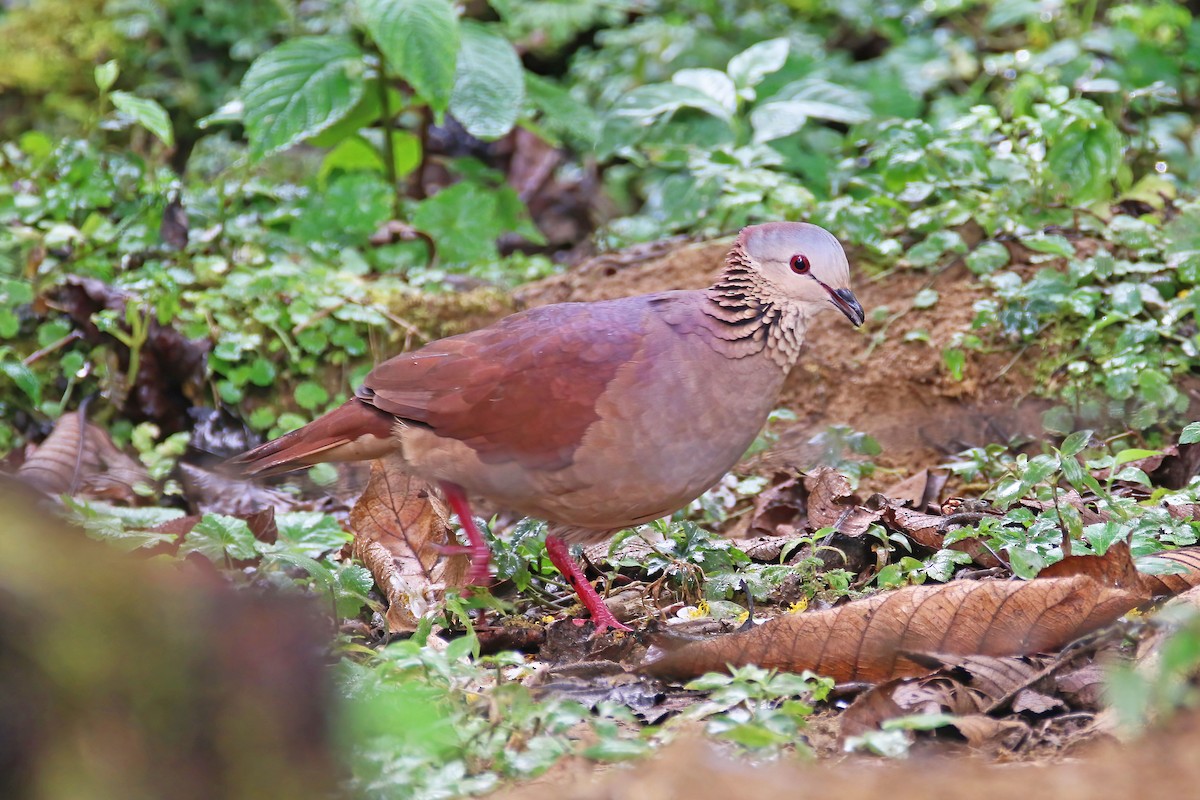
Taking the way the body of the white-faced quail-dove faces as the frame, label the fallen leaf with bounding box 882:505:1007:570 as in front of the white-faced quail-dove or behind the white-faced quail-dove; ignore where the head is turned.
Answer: in front

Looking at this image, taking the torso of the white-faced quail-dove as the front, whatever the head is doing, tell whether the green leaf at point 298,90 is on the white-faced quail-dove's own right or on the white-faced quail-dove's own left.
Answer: on the white-faced quail-dove's own left

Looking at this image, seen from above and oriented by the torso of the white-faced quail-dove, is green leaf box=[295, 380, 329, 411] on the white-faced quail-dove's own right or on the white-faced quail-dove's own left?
on the white-faced quail-dove's own left

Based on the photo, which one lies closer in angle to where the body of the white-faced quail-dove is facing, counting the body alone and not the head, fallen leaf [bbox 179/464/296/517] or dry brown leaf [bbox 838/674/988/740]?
the dry brown leaf

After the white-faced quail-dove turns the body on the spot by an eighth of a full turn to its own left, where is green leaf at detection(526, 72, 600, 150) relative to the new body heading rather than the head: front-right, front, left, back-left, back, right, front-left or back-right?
front-left

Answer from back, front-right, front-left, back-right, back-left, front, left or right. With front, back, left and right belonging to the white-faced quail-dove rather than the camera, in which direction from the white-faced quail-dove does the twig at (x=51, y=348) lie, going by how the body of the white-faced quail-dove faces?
back-left

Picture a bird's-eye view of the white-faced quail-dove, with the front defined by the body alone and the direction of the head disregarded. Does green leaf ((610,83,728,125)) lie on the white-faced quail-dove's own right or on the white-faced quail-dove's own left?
on the white-faced quail-dove's own left

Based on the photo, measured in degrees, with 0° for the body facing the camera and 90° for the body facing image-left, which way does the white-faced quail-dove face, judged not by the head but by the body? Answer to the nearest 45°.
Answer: approximately 270°

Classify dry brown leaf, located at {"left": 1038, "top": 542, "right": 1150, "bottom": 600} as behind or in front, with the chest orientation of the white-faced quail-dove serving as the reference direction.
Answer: in front

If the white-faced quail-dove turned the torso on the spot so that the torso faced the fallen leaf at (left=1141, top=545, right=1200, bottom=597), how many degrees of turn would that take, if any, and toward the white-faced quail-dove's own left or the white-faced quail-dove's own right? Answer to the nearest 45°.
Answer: approximately 45° to the white-faced quail-dove's own right

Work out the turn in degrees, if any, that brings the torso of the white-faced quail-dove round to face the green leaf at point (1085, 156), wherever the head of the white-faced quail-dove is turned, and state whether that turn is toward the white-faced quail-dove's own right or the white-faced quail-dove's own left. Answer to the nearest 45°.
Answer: approximately 45° to the white-faced quail-dove's own left

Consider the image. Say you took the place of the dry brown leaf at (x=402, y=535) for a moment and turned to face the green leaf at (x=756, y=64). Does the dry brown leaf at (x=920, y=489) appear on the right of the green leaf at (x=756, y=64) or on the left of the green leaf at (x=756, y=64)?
right

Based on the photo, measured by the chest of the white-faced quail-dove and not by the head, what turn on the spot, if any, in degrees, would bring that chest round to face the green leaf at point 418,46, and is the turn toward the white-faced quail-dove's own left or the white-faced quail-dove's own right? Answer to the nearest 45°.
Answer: approximately 90° to the white-faced quail-dove's own left

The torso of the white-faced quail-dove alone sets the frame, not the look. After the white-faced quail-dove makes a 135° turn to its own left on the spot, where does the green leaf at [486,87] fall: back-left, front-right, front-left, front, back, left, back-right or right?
front-right

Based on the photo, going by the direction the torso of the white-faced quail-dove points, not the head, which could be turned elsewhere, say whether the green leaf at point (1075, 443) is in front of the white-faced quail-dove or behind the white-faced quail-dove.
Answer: in front
